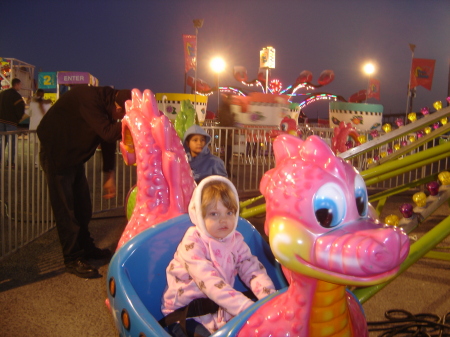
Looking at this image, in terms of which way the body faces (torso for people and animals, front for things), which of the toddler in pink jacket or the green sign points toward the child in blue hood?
the green sign

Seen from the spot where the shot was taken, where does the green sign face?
facing the viewer

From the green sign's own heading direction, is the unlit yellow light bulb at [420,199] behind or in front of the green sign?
in front

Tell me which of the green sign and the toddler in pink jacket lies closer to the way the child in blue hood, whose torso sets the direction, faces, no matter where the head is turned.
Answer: the toddler in pink jacket

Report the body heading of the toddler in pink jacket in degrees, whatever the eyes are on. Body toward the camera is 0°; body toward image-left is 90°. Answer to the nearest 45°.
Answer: approximately 315°

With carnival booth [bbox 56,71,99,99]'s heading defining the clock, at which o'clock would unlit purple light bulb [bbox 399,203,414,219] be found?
The unlit purple light bulb is roughly at 12 o'clock from the carnival booth.

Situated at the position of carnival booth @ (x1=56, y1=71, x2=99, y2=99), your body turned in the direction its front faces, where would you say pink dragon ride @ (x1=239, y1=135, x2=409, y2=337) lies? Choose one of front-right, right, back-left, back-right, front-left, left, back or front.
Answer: front

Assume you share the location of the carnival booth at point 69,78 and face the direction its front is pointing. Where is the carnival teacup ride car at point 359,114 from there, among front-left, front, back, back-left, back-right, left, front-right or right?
front-left

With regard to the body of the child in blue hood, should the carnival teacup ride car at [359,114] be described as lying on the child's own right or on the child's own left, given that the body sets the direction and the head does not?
on the child's own left

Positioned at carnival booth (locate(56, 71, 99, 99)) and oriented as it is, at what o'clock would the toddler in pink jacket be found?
The toddler in pink jacket is roughly at 12 o'clock from the carnival booth.

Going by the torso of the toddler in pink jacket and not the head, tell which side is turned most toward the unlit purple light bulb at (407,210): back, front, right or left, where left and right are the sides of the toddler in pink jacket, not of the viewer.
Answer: left

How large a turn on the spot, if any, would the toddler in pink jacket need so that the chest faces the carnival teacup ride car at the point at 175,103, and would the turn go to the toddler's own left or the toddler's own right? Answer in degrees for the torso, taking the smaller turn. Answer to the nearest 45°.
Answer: approximately 135° to the toddler's own left

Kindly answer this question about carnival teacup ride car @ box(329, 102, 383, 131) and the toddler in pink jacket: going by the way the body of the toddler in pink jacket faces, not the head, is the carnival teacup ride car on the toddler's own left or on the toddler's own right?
on the toddler's own left
